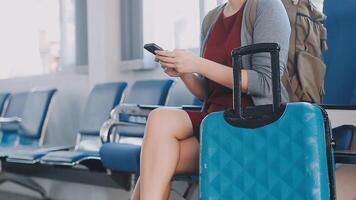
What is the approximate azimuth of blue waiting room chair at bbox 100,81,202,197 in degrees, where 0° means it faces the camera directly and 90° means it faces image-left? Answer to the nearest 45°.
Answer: approximately 45°

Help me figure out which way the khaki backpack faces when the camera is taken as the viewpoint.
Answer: facing to the right of the viewer

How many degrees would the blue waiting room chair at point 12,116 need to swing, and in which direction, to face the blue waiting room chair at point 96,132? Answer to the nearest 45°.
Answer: approximately 45° to its left

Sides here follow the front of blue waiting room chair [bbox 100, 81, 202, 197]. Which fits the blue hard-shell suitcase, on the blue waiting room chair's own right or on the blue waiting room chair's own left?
on the blue waiting room chair's own left

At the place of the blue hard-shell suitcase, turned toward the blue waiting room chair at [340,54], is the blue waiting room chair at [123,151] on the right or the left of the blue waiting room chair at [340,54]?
left

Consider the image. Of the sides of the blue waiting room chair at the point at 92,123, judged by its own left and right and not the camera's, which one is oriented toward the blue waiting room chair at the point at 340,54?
left
